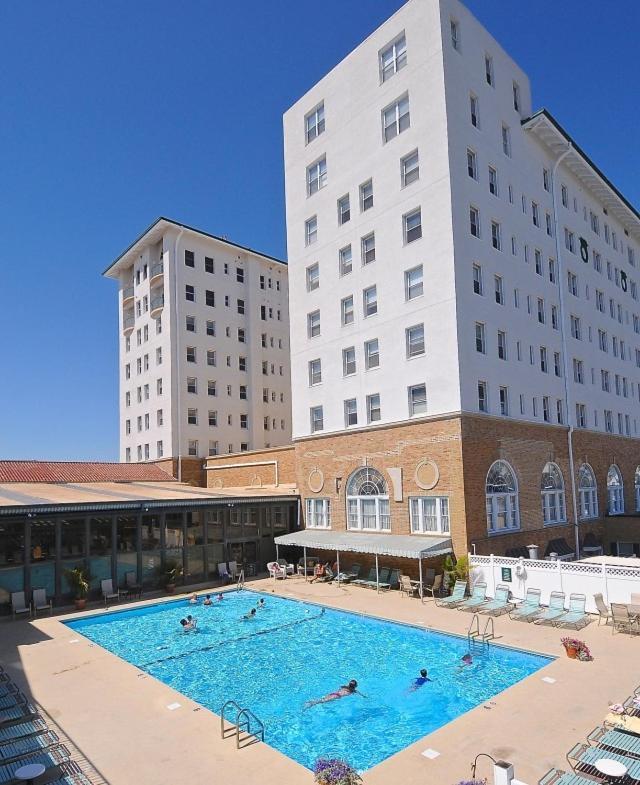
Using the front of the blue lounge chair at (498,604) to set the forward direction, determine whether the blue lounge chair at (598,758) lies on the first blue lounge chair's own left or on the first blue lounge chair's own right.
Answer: on the first blue lounge chair's own left

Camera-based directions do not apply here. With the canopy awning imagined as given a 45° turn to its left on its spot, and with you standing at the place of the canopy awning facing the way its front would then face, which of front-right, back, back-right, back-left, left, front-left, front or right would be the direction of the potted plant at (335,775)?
front

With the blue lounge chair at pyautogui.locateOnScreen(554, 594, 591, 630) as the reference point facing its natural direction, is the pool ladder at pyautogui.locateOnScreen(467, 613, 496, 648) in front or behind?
in front

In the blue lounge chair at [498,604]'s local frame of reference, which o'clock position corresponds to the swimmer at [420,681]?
The swimmer is roughly at 11 o'clock from the blue lounge chair.

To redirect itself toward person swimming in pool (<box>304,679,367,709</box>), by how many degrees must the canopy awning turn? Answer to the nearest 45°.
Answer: approximately 45° to its left

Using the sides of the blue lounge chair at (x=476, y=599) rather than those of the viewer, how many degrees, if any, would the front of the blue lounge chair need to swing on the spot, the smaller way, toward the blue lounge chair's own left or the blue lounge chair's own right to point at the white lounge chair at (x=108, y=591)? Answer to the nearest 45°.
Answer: approximately 45° to the blue lounge chair's own right

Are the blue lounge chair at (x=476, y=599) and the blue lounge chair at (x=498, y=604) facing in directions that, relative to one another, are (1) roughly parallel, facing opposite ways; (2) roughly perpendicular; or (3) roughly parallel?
roughly parallel

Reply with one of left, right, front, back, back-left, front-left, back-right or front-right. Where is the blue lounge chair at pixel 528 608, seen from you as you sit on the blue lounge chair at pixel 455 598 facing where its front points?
left

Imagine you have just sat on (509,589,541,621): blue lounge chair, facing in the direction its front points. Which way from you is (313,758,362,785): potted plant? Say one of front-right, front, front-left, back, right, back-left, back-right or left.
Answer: front-left

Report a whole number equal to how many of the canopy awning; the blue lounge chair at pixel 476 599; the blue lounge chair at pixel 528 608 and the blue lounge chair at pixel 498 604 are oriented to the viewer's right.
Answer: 0

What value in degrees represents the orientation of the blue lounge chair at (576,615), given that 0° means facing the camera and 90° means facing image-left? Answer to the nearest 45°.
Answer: approximately 45°

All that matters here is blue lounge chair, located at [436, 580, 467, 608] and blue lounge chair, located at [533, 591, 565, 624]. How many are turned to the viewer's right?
0

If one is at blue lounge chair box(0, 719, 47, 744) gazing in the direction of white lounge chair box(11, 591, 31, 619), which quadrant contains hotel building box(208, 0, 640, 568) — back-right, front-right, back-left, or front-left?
front-right
